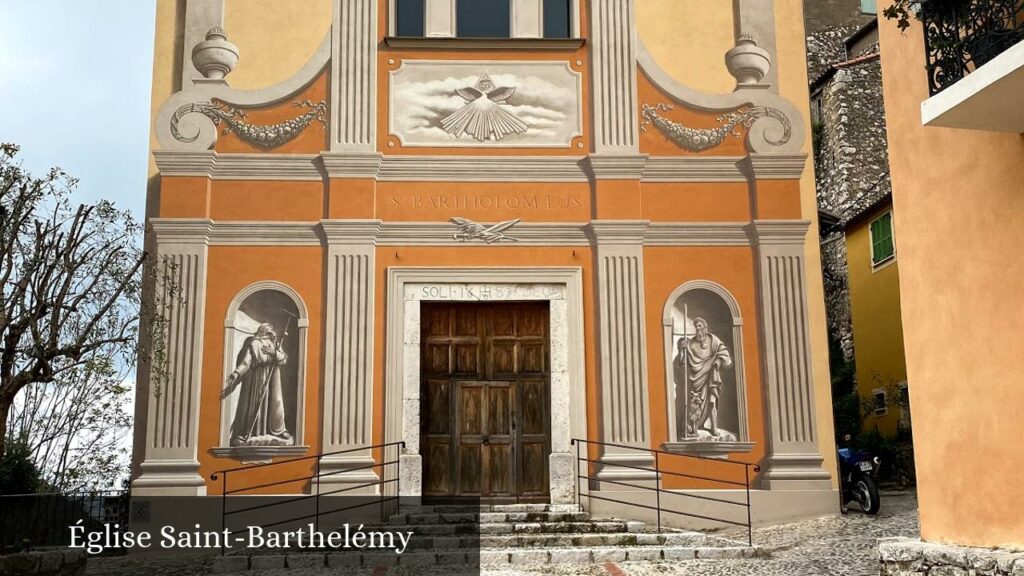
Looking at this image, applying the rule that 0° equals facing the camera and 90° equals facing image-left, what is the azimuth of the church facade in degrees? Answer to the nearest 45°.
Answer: approximately 0°

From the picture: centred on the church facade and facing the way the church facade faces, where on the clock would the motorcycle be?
The motorcycle is roughly at 9 o'clock from the church facade.
